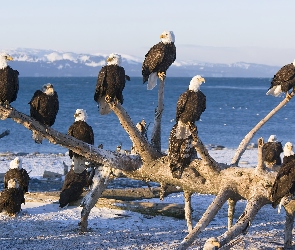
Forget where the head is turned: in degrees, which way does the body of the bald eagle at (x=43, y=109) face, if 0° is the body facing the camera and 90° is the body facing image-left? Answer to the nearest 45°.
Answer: approximately 315°

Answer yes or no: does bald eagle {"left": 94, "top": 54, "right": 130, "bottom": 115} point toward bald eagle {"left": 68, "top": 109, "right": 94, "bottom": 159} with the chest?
no

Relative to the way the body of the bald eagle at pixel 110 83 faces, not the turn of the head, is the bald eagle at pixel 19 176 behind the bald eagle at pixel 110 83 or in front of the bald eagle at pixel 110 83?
behind

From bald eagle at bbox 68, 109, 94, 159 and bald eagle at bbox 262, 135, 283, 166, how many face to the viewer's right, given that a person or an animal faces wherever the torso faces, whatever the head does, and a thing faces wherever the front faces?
0

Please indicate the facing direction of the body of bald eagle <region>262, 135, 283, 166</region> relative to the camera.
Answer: toward the camera

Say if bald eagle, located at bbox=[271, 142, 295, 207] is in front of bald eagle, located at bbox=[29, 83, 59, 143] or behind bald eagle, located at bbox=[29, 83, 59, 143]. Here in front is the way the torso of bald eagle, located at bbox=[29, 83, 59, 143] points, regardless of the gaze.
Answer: in front

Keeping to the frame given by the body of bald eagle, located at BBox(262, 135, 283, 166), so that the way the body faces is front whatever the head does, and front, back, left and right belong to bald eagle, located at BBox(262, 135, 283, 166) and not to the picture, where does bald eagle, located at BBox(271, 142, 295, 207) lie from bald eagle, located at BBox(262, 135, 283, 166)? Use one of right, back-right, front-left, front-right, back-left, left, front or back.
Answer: front

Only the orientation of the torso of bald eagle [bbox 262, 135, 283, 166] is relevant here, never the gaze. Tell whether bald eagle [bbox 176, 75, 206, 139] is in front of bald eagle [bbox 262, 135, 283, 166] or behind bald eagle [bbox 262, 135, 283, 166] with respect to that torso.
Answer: in front

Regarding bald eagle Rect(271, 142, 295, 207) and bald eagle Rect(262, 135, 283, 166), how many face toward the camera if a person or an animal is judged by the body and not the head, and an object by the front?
1
